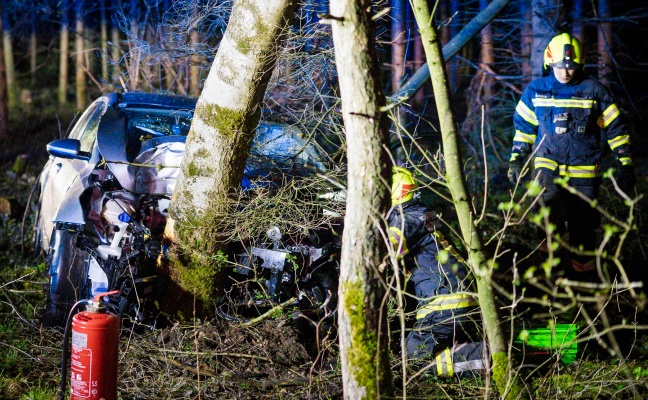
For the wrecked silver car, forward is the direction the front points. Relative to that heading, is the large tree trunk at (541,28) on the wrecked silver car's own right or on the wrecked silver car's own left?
on the wrecked silver car's own left

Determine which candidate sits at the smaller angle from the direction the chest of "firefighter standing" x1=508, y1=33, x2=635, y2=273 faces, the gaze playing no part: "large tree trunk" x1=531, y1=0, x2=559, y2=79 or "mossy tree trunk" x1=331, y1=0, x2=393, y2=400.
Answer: the mossy tree trunk

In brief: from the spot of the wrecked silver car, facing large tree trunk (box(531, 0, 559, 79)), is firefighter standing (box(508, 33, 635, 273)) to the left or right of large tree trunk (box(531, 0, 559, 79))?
right

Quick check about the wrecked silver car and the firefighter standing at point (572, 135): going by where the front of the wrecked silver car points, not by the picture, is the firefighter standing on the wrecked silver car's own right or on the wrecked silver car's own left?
on the wrecked silver car's own left

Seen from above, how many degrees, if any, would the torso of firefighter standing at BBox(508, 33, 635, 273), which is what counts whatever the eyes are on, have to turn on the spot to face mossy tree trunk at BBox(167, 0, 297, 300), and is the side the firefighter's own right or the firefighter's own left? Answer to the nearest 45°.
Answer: approximately 45° to the firefighter's own right

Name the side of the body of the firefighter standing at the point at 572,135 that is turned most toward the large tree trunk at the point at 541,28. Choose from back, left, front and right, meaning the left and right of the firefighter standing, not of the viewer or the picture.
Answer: back

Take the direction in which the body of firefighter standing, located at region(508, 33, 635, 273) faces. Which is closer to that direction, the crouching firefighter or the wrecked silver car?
the crouching firefighter

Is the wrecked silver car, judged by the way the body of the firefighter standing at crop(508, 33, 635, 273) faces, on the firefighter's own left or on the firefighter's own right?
on the firefighter's own right
